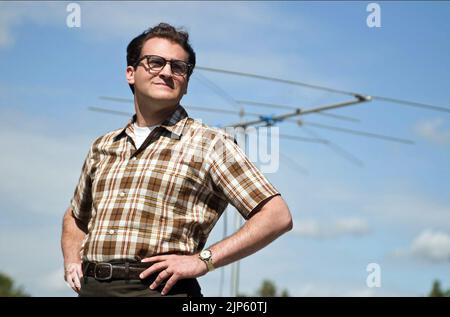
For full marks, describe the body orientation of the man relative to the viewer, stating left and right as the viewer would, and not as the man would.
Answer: facing the viewer and to the left of the viewer
